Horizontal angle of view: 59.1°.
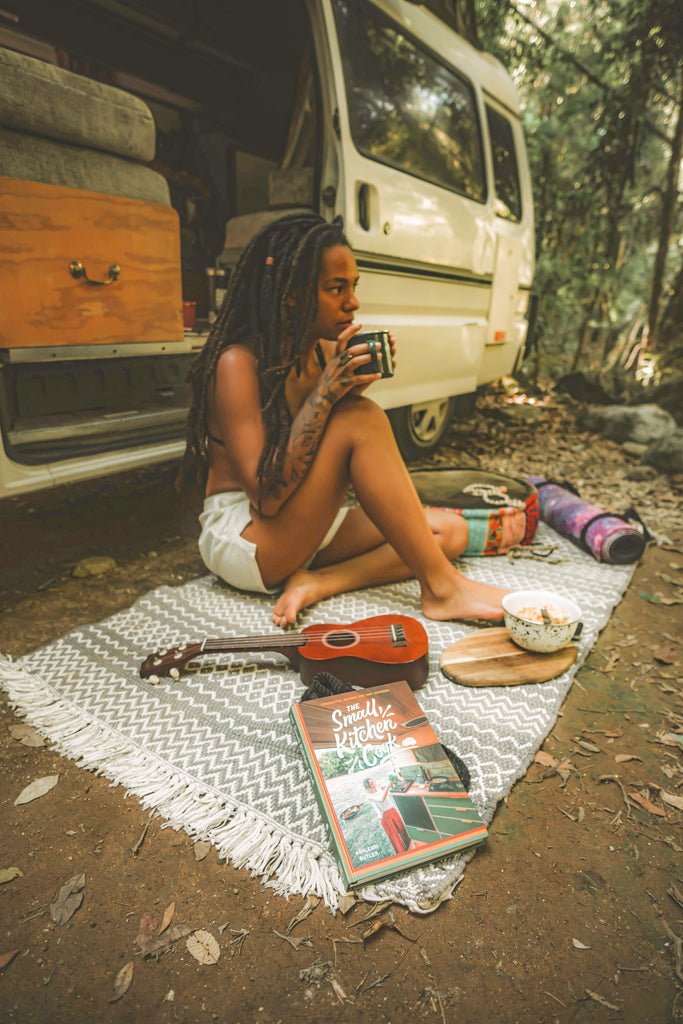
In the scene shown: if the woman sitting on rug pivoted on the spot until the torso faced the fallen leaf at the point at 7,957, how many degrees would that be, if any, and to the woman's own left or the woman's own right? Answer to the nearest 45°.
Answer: approximately 90° to the woman's own right

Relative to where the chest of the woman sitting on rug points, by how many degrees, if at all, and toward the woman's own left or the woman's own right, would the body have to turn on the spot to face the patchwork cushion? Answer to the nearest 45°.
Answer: approximately 45° to the woman's own left

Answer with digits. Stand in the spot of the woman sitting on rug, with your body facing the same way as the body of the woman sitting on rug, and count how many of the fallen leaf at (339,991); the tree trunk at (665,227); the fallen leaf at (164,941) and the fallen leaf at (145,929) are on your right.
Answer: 3

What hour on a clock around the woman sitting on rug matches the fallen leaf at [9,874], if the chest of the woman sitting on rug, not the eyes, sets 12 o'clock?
The fallen leaf is roughly at 4 o'clock from the woman sitting on rug.

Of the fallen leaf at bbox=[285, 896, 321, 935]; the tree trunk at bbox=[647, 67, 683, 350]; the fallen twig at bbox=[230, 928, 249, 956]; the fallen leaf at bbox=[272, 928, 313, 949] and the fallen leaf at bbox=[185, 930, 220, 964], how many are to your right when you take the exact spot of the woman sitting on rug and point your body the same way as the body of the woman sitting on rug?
4

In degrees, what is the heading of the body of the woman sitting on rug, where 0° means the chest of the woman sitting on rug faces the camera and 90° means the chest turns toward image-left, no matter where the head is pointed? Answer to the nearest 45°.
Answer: approximately 270°

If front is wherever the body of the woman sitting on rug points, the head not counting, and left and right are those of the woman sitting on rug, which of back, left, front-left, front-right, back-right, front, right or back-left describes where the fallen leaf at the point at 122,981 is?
right

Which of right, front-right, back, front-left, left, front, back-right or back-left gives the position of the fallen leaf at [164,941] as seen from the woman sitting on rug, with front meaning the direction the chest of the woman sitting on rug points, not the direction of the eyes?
right

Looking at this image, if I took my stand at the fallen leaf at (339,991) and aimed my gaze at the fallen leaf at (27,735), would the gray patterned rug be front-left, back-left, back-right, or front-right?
front-right

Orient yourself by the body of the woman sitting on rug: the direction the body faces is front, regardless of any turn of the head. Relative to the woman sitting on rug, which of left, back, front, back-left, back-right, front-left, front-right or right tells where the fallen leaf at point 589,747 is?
front-right
